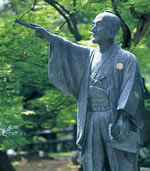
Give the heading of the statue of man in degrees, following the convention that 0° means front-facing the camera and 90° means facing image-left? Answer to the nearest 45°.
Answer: approximately 45°
